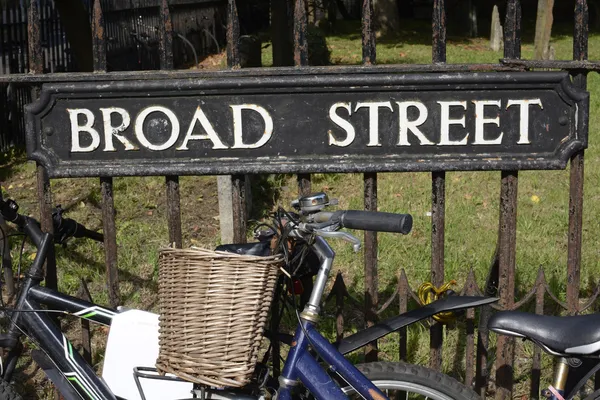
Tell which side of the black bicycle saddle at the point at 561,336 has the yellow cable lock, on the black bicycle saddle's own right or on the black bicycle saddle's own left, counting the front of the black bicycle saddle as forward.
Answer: on the black bicycle saddle's own right

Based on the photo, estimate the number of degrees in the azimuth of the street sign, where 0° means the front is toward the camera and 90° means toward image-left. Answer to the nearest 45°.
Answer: approximately 0°

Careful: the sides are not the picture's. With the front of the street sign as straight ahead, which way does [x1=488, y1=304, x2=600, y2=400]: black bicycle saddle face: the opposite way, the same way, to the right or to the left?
to the right

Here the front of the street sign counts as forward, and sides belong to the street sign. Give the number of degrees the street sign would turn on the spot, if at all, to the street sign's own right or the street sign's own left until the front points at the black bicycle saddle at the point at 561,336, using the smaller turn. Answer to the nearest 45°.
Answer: approximately 45° to the street sign's own left

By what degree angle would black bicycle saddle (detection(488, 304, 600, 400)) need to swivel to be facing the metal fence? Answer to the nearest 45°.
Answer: approximately 45° to its right

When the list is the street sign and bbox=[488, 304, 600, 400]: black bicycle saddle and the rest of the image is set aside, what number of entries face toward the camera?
1

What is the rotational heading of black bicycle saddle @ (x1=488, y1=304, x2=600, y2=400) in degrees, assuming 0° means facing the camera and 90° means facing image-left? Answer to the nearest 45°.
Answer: approximately 90°

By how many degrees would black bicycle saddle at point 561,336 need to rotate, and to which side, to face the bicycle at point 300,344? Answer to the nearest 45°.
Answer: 0° — it already faces it
